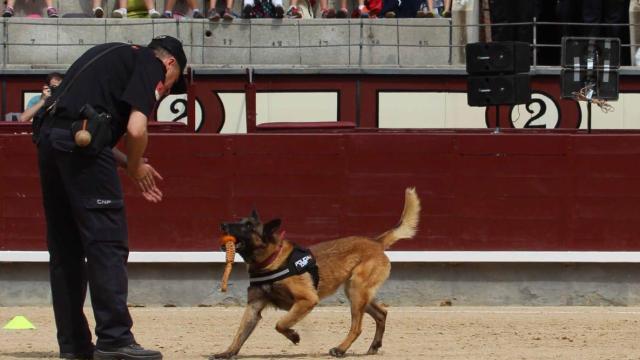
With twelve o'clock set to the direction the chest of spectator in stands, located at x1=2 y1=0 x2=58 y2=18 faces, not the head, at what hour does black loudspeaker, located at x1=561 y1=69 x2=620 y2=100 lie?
The black loudspeaker is roughly at 10 o'clock from the spectator in stands.

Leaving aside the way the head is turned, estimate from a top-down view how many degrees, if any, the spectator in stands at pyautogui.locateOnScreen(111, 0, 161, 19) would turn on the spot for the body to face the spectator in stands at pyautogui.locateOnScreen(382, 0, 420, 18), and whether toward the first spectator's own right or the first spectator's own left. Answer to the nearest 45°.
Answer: approximately 90° to the first spectator's own left

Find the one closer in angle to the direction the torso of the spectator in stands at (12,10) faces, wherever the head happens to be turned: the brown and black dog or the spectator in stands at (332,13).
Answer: the brown and black dog

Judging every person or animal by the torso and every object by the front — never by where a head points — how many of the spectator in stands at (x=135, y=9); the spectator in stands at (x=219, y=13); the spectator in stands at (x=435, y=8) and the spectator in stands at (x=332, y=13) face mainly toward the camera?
4

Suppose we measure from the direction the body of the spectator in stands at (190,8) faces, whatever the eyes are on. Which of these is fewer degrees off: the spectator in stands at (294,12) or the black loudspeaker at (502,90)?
the black loudspeaker

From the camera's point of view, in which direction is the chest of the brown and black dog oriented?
to the viewer's left

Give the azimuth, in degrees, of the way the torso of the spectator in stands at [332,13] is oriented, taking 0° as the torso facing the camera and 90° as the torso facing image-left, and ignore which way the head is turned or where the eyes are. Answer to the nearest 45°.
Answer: approximately 0°

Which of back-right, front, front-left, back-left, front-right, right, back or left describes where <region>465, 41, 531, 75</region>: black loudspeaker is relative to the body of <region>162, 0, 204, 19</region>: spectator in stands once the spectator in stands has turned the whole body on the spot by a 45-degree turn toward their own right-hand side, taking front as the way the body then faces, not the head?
left

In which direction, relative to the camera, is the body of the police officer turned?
to the viewer's right

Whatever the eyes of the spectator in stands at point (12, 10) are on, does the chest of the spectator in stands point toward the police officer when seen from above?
yes

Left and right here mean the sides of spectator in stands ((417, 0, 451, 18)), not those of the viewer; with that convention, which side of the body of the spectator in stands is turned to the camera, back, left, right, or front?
front

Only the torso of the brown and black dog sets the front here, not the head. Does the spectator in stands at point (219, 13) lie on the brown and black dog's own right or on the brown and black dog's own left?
on the brown and black dog's own right

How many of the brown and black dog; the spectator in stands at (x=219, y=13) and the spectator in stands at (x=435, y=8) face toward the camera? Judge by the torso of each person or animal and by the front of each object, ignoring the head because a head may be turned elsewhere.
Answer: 2

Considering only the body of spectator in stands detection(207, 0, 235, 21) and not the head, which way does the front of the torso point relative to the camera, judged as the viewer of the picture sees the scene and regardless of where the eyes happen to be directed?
toward the camera

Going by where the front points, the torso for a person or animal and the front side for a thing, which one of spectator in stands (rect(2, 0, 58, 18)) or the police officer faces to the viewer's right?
the police officer

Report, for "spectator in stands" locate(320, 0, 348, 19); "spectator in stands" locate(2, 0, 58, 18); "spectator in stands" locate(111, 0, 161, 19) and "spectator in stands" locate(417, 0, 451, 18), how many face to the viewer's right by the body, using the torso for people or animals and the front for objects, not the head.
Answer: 0

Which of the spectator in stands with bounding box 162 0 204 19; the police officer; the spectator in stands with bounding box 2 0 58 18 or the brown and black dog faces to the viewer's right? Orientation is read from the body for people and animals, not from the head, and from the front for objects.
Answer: the police officer

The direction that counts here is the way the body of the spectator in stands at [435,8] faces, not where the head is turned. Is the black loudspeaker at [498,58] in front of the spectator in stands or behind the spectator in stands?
in front

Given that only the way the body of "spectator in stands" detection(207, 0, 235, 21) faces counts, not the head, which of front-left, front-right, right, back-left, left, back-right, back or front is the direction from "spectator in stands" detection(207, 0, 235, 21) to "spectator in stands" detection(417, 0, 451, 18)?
left
